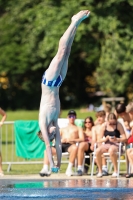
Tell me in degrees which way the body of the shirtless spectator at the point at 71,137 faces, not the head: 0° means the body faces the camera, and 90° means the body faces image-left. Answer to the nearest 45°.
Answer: approximately 0°

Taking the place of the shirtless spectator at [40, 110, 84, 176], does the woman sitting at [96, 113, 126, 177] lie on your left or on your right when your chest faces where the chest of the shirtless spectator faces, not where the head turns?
on your left

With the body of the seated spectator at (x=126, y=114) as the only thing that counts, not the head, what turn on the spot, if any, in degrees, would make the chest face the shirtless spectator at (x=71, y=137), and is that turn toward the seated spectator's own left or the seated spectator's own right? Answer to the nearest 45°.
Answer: approximately 45° to the seated spectator's own right

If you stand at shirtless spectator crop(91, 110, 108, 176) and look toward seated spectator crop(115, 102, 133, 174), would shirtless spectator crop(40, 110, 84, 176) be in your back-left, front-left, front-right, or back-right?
back-left

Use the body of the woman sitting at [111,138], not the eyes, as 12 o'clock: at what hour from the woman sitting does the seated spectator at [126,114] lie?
The seated spectator is roughly at 7 o'clock from the woman sitting.

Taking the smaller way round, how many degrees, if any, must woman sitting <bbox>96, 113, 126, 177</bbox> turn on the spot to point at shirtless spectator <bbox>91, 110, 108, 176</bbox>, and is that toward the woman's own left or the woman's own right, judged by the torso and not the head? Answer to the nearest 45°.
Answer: approximately 135° to the woman's own right
